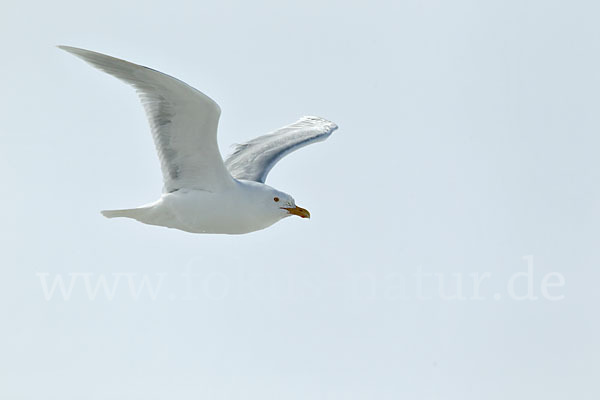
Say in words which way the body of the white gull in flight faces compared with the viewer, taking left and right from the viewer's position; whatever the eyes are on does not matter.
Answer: facing to the right of the viewer
